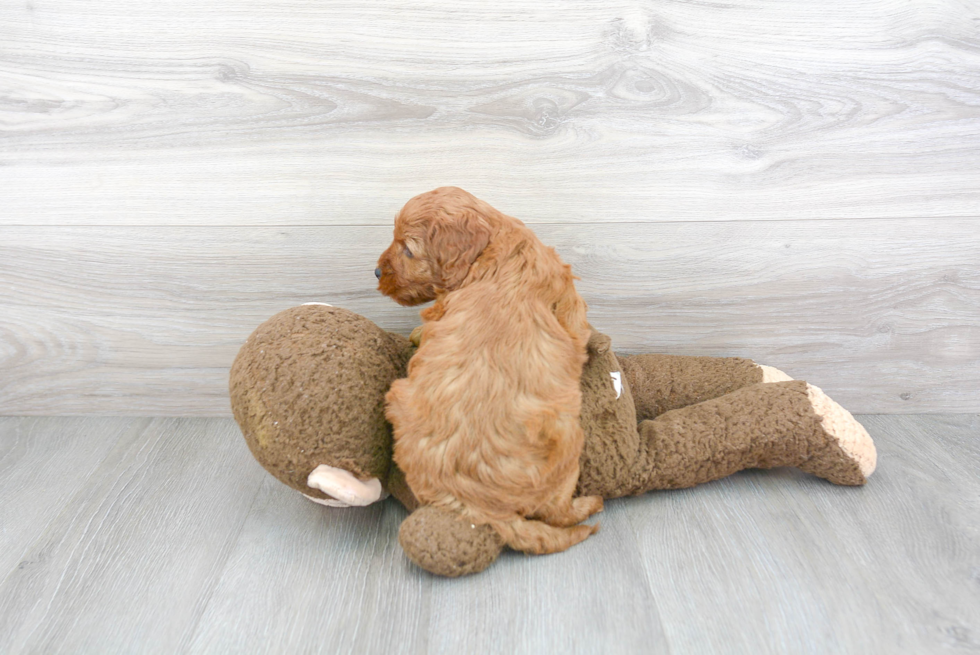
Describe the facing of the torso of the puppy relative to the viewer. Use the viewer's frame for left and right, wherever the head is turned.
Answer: facing away from the viewer and to the left of the viewer
